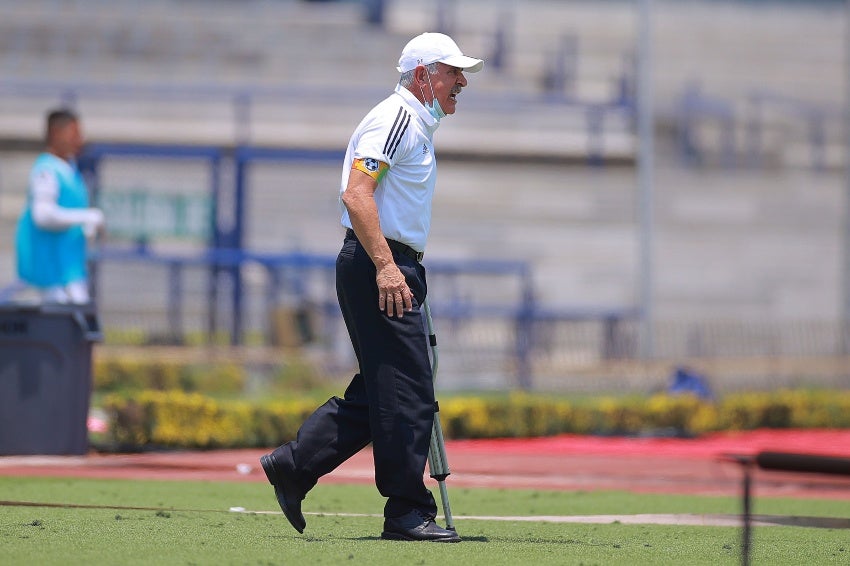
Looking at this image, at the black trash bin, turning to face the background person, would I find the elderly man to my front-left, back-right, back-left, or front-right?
back-right

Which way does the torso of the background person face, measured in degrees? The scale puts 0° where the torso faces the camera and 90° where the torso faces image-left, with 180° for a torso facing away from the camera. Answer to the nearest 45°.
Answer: approximately 270°

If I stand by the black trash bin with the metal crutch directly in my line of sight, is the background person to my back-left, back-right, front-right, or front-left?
back-left

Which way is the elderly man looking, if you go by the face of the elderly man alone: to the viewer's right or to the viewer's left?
to the viewer's right

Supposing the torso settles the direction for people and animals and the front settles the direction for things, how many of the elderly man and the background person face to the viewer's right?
2

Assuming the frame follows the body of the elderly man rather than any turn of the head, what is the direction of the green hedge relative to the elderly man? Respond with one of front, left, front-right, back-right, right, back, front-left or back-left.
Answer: left

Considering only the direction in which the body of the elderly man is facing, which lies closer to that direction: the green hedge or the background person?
the green hedge

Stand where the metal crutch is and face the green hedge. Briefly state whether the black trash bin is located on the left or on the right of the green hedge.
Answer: left

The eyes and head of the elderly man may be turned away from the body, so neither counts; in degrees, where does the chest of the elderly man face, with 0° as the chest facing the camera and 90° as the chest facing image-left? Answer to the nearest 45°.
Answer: approximately 270°

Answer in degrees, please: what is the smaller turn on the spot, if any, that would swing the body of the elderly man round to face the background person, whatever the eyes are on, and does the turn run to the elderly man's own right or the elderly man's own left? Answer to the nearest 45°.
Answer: approximately 135° to the elderly man's own left
